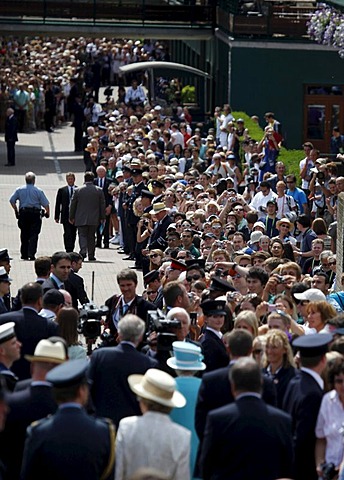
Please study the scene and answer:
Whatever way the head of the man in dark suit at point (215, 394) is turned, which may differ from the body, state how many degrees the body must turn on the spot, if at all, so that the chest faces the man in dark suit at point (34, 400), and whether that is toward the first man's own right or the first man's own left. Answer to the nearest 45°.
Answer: approximately 90° to the first man's own left

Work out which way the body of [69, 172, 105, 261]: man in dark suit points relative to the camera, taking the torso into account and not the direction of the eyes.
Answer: away from the camera

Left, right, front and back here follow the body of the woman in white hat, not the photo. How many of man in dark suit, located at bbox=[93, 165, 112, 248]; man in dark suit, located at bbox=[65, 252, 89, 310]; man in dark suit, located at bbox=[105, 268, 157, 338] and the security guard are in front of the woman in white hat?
4

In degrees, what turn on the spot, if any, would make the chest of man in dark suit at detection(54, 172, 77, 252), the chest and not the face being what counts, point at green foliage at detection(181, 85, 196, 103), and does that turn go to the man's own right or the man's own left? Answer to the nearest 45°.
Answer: approximately 180°

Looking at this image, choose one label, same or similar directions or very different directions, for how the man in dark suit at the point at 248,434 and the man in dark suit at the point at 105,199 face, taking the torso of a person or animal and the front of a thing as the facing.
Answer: very different directions

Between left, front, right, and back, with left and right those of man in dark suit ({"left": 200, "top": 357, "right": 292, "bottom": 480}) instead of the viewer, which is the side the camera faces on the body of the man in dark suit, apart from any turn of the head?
back

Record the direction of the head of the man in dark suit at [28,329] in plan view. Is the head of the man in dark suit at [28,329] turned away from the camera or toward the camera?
away from the camera

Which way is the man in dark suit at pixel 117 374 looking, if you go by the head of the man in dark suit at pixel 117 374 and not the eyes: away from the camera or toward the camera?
away from the camera

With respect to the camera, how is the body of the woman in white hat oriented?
away from the camera

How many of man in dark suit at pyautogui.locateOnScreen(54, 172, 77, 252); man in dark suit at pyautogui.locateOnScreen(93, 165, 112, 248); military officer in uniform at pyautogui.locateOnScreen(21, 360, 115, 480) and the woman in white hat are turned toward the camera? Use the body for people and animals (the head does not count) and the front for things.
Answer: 2

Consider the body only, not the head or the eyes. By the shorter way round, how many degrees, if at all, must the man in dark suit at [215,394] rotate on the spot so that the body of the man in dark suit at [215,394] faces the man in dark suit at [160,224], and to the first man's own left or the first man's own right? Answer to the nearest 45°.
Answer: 0° — they already face them

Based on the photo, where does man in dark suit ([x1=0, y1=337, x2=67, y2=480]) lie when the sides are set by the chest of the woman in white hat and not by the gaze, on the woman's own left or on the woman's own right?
on the woman's own left

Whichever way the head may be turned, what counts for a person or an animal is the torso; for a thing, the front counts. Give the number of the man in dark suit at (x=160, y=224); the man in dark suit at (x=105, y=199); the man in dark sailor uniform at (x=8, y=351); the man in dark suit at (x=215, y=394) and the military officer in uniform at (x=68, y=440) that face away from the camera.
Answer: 2

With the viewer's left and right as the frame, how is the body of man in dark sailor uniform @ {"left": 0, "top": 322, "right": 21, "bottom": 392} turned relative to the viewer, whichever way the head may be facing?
facing to the right of the viewer
